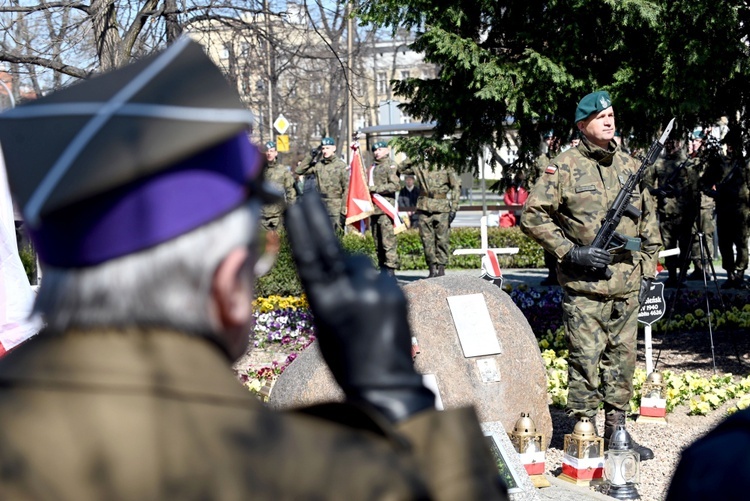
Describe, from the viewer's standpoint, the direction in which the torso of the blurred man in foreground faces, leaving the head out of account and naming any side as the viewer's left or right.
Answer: facing away from the viewer and to the right of the viewer

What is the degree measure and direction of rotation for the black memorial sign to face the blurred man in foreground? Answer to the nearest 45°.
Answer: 0° — it already faces them

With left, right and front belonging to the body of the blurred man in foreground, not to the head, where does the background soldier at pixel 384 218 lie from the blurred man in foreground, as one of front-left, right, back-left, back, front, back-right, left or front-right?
front-left

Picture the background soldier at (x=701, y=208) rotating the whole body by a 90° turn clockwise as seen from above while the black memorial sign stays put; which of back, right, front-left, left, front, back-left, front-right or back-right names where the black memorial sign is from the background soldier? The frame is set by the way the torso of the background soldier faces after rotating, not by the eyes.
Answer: back-left

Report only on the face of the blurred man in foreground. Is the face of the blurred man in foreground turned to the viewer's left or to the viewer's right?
to the viewer's right

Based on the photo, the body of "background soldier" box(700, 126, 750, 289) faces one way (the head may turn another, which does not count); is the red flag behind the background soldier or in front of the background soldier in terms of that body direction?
in front

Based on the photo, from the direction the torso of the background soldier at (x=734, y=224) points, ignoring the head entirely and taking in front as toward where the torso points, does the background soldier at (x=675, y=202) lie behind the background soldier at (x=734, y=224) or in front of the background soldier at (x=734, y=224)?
in front

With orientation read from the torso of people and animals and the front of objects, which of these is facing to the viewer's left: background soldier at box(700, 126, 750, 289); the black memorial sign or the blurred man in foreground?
the background soldier
